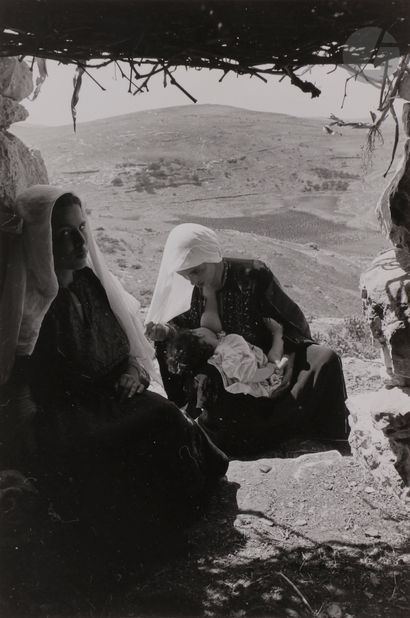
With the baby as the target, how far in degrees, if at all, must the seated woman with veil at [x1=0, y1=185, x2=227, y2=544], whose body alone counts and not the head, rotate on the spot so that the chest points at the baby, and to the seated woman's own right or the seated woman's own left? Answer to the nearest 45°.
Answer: approximately 90° to the seated woman's own left

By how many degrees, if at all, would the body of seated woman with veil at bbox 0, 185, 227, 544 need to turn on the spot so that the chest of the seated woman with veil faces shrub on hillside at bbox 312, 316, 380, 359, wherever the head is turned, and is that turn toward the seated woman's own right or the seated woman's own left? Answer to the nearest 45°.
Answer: approximately 90° to the seated woman's own left

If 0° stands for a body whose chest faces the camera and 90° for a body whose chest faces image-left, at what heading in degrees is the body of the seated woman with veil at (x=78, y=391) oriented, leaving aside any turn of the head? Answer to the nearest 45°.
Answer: approximately 315°

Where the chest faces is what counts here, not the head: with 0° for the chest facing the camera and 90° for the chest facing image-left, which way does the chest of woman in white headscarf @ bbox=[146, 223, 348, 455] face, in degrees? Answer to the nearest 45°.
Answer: approximately 45°

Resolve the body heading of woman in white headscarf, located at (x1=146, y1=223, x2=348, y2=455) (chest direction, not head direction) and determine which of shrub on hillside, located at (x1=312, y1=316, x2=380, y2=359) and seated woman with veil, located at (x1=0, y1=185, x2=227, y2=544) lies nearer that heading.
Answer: the seated woman with veil
